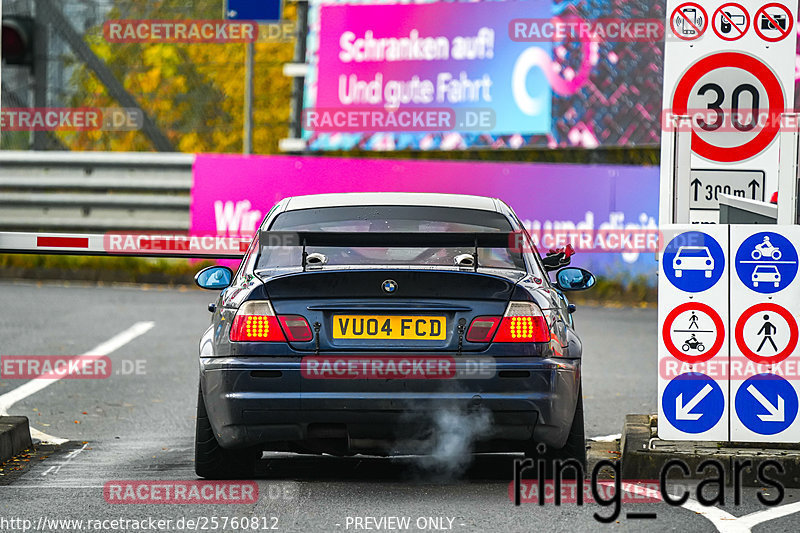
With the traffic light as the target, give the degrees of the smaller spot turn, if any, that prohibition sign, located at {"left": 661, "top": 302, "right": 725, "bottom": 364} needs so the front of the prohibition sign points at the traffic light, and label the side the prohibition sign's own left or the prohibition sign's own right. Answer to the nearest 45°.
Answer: approximately 135° to the prohibition sign's own right

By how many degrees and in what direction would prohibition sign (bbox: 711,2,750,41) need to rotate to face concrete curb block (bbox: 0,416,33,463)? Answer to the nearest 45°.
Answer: approximately 90° to its right

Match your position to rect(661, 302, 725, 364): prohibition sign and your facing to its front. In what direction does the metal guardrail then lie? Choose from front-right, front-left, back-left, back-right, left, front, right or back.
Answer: back-right

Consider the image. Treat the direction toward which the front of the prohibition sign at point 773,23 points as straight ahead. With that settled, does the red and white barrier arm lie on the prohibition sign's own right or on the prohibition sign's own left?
on the prohibition sign's own right

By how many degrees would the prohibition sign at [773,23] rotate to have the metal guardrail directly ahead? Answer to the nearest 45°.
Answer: approximately 135° to its right

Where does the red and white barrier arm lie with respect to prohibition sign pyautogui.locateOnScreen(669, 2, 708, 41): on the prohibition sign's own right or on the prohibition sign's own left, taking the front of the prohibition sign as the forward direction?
on the prohibition sign's own right

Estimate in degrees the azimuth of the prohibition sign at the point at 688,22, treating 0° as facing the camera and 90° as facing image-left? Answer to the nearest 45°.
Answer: approximately 0°

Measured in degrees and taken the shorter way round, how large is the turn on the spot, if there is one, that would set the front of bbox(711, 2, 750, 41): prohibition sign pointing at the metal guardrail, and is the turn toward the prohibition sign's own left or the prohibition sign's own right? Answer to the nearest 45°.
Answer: approximately 135° to the prohibition sign's own right
